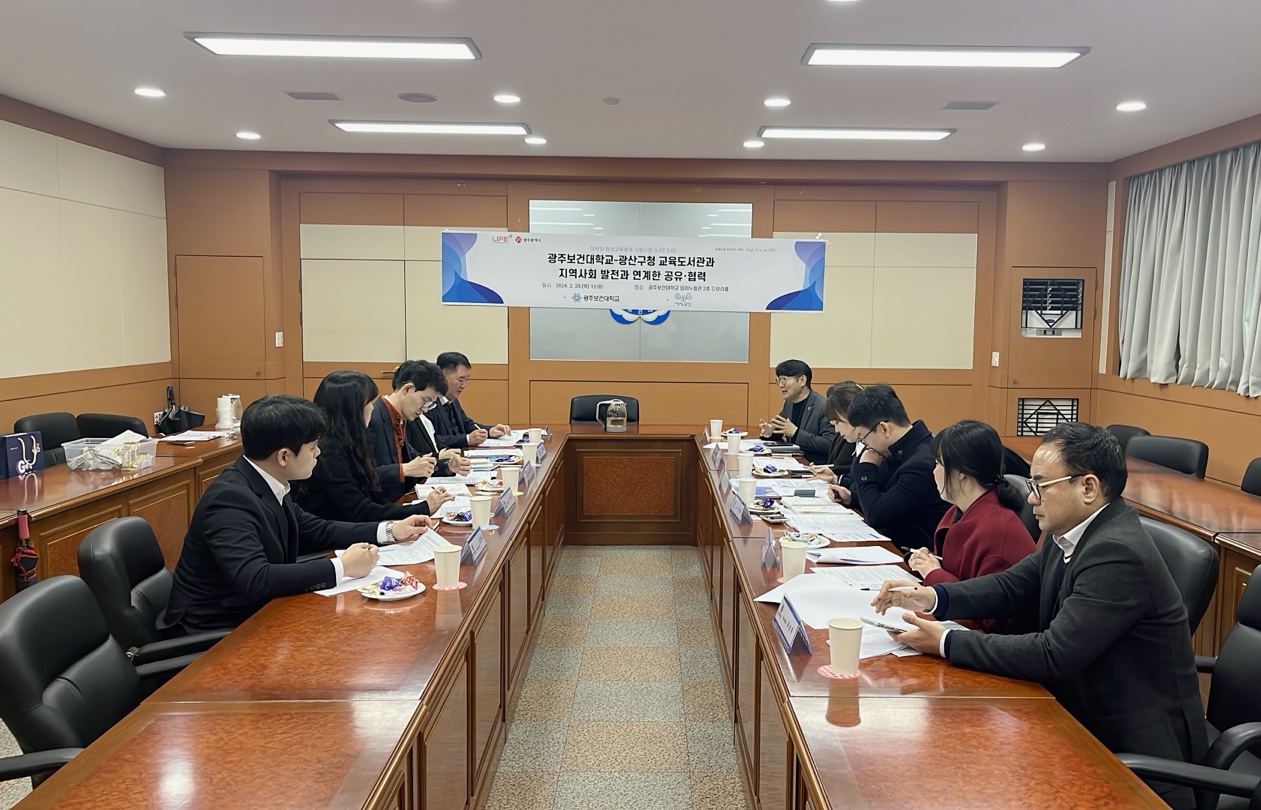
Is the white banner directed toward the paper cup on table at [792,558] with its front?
yes

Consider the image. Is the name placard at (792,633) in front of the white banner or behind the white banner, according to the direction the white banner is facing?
in front

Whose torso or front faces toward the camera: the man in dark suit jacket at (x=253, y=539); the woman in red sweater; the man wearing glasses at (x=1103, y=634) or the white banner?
the white banner

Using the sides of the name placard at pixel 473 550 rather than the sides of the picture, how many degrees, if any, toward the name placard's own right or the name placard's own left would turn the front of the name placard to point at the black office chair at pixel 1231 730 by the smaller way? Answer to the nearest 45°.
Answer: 0° — it already faces it

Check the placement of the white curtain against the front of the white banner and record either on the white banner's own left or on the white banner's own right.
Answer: on the white banner's own left

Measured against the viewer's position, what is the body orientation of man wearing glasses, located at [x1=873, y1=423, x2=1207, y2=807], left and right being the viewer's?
facing to the left of the viewer

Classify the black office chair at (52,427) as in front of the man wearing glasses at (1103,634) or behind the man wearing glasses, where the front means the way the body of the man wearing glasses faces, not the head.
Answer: in front

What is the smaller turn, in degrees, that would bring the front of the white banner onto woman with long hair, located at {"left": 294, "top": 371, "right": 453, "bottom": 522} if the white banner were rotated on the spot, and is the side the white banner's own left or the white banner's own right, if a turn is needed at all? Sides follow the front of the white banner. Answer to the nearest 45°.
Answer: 0° — it already faces them

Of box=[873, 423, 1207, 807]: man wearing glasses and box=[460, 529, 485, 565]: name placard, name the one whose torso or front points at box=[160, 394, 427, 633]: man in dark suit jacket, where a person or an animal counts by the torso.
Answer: the man wearing glasses

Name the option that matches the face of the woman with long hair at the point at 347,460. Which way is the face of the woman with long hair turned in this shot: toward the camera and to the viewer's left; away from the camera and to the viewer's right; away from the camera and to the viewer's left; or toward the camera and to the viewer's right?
away from the camera and to the viewer's right

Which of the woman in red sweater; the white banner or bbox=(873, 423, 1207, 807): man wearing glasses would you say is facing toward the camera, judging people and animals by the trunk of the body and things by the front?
the white banner

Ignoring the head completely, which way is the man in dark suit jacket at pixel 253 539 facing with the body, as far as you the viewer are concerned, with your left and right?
facing to the right of the viewer

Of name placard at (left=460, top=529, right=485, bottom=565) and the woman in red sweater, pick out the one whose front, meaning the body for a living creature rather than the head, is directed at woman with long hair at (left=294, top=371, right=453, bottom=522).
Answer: the woman in red sweater

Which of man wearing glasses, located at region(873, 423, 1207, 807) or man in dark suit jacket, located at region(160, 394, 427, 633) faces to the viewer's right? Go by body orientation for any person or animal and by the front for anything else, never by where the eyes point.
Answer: the man in dark suit jacket

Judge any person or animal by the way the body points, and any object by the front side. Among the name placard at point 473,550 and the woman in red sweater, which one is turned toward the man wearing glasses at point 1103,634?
the name placard

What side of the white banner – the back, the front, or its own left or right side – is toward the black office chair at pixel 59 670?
front

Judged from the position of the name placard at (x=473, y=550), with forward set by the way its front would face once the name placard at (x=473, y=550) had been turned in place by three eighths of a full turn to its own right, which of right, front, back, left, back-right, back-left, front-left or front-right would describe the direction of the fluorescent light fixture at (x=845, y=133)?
back-right

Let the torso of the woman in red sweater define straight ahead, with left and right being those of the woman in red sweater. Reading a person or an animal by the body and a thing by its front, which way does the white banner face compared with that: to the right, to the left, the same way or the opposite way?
to the left

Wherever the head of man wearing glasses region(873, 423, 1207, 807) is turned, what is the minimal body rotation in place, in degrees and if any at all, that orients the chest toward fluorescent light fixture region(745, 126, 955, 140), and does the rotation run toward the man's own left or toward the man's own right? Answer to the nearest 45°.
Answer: approximately 90° to the man's own right

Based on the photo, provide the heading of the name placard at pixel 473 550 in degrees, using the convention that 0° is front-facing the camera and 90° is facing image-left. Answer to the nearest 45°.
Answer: approximately 315°

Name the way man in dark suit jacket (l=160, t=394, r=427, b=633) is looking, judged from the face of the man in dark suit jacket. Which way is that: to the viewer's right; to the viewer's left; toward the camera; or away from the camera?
to the viewer's right
